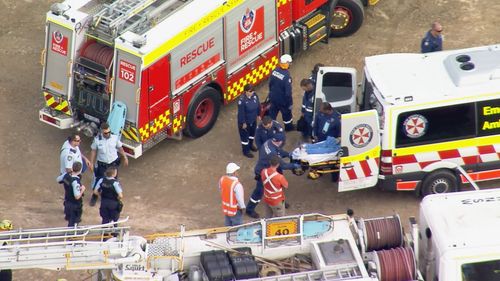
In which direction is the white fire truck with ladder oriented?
to the viewer's right

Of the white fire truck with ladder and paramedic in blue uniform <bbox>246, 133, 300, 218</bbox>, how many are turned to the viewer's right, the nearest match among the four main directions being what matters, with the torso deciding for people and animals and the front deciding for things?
2

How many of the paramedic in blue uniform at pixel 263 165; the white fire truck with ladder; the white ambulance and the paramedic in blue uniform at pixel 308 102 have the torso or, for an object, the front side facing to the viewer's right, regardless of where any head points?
3

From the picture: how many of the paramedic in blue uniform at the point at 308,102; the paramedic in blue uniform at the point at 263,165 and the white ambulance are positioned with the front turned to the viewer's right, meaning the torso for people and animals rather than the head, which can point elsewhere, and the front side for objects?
2

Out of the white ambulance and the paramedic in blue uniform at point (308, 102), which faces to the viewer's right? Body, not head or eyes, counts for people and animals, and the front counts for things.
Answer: the white ambulance

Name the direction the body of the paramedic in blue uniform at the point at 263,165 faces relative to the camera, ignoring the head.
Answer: to the viewer's right

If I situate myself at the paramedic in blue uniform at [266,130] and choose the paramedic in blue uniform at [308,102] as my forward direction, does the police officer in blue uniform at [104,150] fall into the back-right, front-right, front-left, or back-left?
back-left

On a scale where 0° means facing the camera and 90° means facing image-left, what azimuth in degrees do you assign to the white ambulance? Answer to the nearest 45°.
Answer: approximately 270°

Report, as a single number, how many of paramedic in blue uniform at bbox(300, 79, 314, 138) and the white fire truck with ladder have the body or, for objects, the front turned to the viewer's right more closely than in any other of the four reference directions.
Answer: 1

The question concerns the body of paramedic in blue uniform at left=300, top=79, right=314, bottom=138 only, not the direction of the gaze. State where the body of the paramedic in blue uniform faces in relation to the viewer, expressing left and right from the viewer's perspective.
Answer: facing the viewer and to the left of the viewer

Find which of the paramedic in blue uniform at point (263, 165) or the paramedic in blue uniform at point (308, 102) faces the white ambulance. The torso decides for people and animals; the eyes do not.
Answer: the paramedic in blue uniform at point (263, 165)
